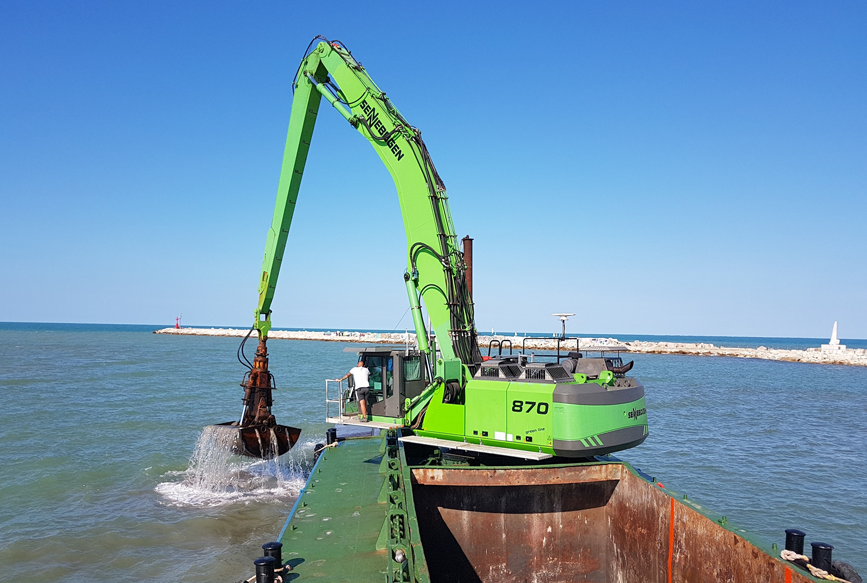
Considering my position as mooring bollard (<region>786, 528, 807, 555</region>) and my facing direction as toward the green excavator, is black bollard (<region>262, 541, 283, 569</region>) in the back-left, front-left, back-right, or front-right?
front-left

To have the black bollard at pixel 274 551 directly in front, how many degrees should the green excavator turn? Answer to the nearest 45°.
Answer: approximately 135° to its left

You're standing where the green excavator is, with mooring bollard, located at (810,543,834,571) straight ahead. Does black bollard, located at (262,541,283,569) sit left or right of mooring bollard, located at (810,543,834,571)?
right

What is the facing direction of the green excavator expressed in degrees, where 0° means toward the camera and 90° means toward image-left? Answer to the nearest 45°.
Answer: approximately 135°

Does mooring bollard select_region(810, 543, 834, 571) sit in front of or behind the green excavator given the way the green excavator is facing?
behind

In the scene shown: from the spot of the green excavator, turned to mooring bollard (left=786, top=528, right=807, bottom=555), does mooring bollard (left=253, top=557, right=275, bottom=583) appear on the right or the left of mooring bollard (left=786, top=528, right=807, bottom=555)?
right

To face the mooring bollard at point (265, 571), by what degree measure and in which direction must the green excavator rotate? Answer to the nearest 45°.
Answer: approximately 135° to its left

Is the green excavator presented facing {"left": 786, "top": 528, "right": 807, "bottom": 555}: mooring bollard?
no

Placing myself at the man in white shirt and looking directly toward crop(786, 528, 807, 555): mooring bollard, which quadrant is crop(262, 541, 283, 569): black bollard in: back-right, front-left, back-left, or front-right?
front-right
